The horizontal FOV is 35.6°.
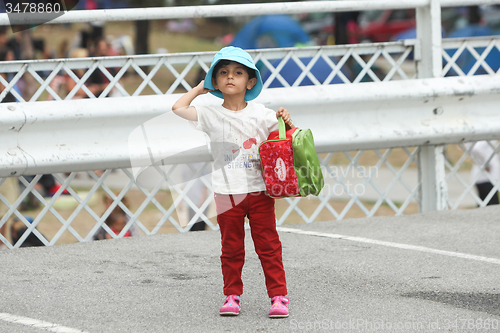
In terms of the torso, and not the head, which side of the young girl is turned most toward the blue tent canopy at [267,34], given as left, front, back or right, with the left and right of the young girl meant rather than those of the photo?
back

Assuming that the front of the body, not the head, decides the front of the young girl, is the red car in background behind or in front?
behind

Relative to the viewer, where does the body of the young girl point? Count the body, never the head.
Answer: toward the camera

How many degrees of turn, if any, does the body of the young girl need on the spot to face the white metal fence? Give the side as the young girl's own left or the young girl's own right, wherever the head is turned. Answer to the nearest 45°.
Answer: approximately 180°
